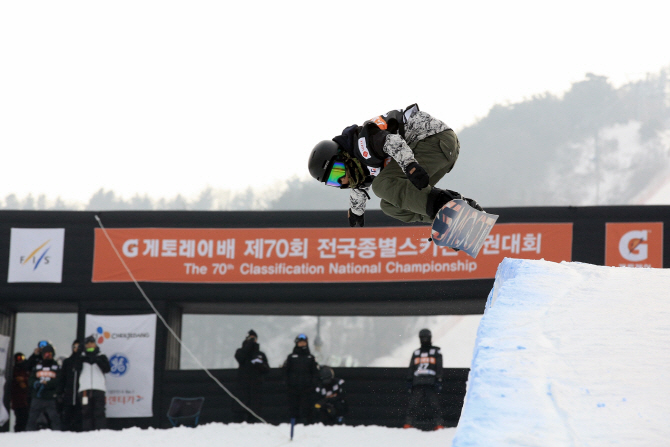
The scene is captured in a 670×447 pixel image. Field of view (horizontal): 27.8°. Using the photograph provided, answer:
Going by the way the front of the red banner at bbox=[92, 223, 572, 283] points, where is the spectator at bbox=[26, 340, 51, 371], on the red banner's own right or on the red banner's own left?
on the red banner's own right

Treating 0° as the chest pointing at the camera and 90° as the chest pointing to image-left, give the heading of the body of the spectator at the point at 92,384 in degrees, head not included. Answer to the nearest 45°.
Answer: approximately 0°

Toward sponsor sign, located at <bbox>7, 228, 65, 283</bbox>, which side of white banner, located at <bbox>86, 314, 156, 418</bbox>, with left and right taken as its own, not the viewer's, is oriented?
right

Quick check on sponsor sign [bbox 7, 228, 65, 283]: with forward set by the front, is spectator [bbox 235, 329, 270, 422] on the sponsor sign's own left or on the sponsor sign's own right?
on the sponsor sign's own left

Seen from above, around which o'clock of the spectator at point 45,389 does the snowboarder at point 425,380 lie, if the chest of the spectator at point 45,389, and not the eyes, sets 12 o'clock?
the snowboarder at point 425,380 is roughly at 10 o'clock from the spectator at point 45,389.
